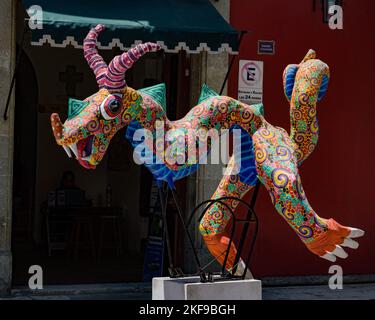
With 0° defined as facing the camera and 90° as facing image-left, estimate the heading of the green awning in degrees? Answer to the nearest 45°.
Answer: approximately 0°

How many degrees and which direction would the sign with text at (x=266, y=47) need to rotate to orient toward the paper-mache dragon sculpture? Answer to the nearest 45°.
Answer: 0° — it already faces it

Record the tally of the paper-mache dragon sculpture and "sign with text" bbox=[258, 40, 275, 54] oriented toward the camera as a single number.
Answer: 1

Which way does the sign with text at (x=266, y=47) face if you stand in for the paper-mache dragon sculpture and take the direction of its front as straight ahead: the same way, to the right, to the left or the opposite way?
to the left

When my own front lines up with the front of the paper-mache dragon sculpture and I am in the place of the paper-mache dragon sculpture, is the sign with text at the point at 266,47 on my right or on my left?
on my right

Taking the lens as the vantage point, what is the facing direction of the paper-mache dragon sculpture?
facing to the left of the viewer

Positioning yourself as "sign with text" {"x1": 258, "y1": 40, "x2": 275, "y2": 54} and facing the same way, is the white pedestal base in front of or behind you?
in front

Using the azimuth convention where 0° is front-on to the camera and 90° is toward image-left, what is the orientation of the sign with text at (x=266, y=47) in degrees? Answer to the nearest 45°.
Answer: approximately 0°

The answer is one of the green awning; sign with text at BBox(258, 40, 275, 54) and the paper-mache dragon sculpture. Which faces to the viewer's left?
the paper-mache dragon sculpture

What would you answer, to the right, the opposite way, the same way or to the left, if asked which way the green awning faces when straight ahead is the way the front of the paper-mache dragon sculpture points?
to the left

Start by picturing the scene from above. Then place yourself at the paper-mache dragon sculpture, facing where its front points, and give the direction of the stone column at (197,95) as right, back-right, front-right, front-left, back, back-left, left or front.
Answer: right

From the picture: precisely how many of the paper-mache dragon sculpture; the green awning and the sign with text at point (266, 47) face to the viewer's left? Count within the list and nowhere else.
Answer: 1

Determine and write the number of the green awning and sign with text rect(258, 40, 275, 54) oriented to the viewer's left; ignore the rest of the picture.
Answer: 0

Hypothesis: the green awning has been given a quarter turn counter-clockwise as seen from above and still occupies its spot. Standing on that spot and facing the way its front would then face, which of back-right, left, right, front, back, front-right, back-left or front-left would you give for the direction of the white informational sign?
front-left

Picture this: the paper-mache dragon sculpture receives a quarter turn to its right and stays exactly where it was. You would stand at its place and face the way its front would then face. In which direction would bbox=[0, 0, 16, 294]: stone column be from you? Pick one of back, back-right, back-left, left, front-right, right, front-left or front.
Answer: front-left

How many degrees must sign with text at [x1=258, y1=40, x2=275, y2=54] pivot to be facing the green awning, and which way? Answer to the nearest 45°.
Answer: approximately 45° to its right
